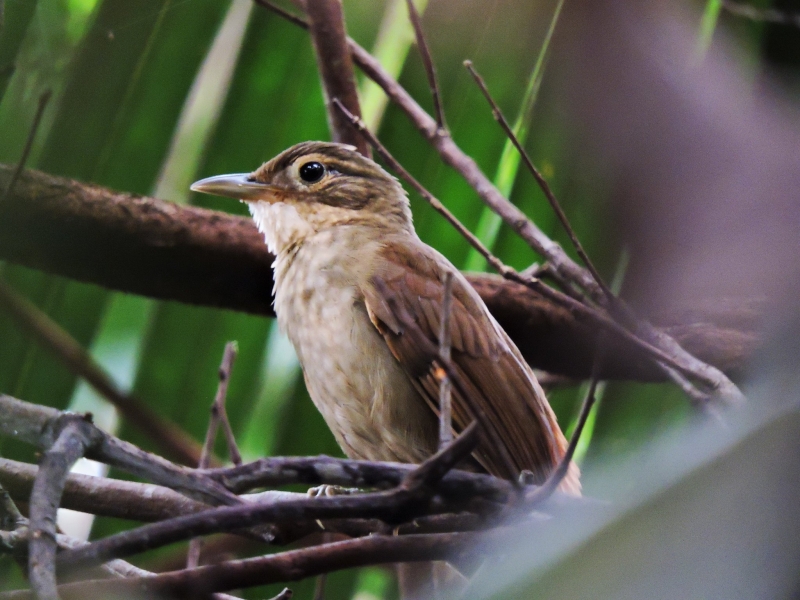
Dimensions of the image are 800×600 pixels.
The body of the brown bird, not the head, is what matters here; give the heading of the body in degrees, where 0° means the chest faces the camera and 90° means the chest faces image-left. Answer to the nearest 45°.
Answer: approximately 90°

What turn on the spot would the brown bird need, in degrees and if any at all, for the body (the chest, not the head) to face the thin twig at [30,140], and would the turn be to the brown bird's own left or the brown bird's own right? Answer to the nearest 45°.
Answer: approximately 45° to the brown bird's own right
